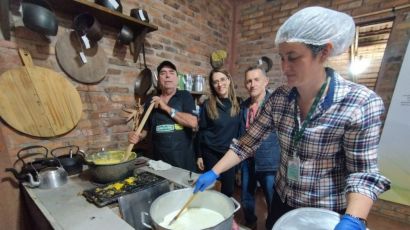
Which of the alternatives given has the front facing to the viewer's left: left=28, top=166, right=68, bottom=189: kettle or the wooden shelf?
the kettle

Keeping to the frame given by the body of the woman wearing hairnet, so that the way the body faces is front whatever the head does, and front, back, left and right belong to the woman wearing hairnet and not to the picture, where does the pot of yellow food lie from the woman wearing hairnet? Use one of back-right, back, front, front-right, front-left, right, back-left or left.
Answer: front-right

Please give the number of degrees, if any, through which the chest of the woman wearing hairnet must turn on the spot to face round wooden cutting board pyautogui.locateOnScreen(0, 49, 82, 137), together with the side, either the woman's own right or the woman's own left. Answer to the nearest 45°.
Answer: approximately 45° to the woman's own right

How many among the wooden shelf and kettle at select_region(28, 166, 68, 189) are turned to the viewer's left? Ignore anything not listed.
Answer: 1

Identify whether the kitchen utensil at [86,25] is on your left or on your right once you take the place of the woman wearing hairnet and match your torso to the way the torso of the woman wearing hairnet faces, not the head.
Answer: on your right

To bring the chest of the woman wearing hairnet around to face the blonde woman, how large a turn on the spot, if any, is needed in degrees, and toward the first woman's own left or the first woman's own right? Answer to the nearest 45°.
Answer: approximately 90° to the first woman's own right

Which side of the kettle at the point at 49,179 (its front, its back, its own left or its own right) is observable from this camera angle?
left

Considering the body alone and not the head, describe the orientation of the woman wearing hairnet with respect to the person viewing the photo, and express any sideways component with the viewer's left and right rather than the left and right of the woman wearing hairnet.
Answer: facing the viewer and to the left of the viewer

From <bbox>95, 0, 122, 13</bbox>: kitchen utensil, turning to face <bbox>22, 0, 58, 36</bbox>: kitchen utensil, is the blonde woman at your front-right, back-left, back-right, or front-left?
back-left

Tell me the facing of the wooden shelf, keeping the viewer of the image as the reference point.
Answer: facing the viewer and to the right of the viewer
